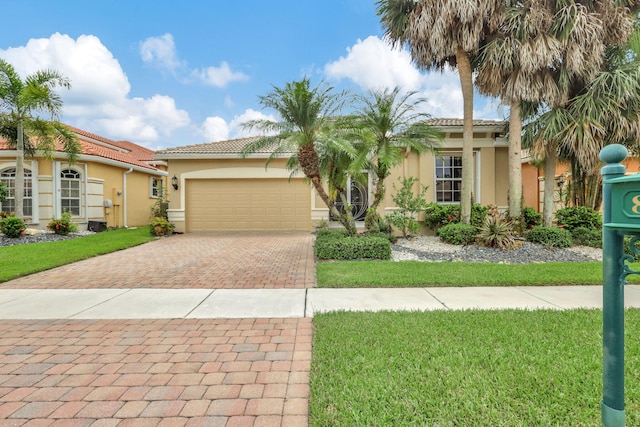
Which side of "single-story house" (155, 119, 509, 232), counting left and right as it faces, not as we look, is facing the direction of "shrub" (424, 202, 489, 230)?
front

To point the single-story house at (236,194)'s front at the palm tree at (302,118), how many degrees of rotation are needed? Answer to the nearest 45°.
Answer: approximately 45° to its left

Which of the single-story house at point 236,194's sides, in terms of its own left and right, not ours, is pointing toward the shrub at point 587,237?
left

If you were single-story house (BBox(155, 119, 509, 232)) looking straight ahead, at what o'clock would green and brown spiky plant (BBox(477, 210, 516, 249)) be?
The green and brown spiky plant is roughly at 10 o'clock from the single-story house.

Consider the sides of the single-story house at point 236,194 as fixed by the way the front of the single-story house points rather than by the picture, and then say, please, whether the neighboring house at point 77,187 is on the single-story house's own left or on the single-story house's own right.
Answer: on the single-story house's own right

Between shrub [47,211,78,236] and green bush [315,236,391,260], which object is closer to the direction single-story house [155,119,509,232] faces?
the green bush

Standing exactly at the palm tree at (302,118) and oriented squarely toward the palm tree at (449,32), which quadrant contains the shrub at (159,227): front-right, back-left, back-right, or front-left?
back-left

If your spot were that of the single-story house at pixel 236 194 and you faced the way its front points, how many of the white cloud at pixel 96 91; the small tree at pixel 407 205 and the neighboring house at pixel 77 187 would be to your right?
2

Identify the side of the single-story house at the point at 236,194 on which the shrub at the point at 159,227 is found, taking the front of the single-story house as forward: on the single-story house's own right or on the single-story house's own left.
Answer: on the single-story house's own right

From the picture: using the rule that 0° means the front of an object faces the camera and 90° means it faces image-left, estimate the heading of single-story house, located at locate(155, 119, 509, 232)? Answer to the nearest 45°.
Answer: approximately 0°

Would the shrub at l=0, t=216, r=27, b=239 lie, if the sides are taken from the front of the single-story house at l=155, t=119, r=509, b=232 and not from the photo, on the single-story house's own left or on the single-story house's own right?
on the single-story house's own right

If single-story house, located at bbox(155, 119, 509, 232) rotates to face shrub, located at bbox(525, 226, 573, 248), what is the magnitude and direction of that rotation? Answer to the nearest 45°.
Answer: approximately 45° to its left

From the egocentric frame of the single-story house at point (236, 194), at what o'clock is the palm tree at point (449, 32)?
The palm tree is roughly at 10 o'clock from the single-story house.

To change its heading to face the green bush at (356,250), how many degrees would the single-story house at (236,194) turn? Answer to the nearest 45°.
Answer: approximately 45° to its left
